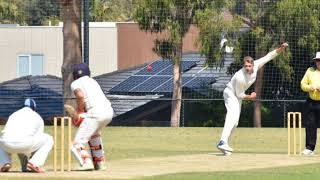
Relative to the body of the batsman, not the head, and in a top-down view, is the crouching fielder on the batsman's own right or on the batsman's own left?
on the batsman's own left

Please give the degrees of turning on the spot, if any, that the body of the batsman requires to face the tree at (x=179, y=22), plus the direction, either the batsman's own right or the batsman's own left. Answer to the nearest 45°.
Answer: approximately 45° to the batsman's own right

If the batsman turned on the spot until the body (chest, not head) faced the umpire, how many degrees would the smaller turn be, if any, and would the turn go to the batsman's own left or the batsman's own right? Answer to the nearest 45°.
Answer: approximately 90° to the batsman's own right

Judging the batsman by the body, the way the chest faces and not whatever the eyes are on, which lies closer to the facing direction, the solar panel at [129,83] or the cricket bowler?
the solar panel

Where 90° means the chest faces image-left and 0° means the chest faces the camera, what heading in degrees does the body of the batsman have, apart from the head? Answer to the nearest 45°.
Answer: approximately 135°
